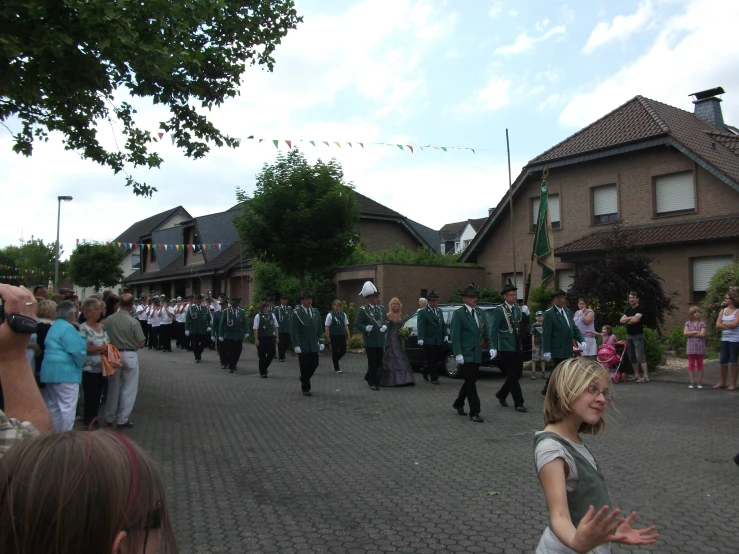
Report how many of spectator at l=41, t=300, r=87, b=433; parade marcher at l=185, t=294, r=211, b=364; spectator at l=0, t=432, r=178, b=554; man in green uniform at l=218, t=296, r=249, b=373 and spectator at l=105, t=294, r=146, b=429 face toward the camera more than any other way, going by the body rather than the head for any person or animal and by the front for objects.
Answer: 2

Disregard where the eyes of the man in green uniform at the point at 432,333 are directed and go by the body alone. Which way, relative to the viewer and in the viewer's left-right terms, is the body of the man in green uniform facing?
facing the viewer and to the right of the viewer

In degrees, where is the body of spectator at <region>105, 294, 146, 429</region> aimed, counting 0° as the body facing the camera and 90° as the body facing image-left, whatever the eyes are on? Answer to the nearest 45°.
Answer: approximately 225°

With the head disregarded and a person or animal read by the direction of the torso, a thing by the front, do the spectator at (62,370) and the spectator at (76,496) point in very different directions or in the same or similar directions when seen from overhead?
same or similar directions

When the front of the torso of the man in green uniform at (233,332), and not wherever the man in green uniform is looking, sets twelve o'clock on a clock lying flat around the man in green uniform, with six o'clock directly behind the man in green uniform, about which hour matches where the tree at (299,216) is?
The tree is roughly at 7 o'clock from the man in green uniform.

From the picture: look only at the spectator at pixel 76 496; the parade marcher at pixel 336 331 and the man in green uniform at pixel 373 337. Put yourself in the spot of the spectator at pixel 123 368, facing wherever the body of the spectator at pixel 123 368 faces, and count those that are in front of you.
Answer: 2

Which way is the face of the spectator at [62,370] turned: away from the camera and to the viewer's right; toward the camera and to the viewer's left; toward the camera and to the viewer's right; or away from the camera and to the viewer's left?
away from the camera and to the viewer's right

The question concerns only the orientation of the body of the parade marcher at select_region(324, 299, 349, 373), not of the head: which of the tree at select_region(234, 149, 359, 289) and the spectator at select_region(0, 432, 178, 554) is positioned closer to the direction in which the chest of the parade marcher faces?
the spectator

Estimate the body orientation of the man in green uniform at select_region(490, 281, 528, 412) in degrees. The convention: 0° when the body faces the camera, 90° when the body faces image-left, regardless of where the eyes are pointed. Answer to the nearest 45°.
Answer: approximately 315°

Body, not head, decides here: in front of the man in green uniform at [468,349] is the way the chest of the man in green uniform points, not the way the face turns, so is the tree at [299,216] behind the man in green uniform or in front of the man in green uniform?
behind

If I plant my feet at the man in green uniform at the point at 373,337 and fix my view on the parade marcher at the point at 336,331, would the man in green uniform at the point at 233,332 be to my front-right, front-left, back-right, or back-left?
front-left

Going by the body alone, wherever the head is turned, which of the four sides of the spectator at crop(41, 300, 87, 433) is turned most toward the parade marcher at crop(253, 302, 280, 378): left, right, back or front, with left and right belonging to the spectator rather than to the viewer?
front

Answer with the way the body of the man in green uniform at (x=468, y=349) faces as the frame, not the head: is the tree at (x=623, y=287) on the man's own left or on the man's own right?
on the man's own left

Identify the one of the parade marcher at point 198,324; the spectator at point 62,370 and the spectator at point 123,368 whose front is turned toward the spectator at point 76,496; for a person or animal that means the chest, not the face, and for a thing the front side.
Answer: the parade marcher

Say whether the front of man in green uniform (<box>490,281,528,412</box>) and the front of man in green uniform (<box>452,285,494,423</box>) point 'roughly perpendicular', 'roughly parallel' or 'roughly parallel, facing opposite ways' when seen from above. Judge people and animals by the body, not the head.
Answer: roughly parallel

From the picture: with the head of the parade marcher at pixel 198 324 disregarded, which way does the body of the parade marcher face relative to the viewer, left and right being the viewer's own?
facing the viewer
